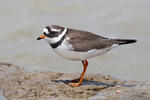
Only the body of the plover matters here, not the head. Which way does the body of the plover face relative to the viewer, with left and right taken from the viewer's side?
facing to the left of the viewer
